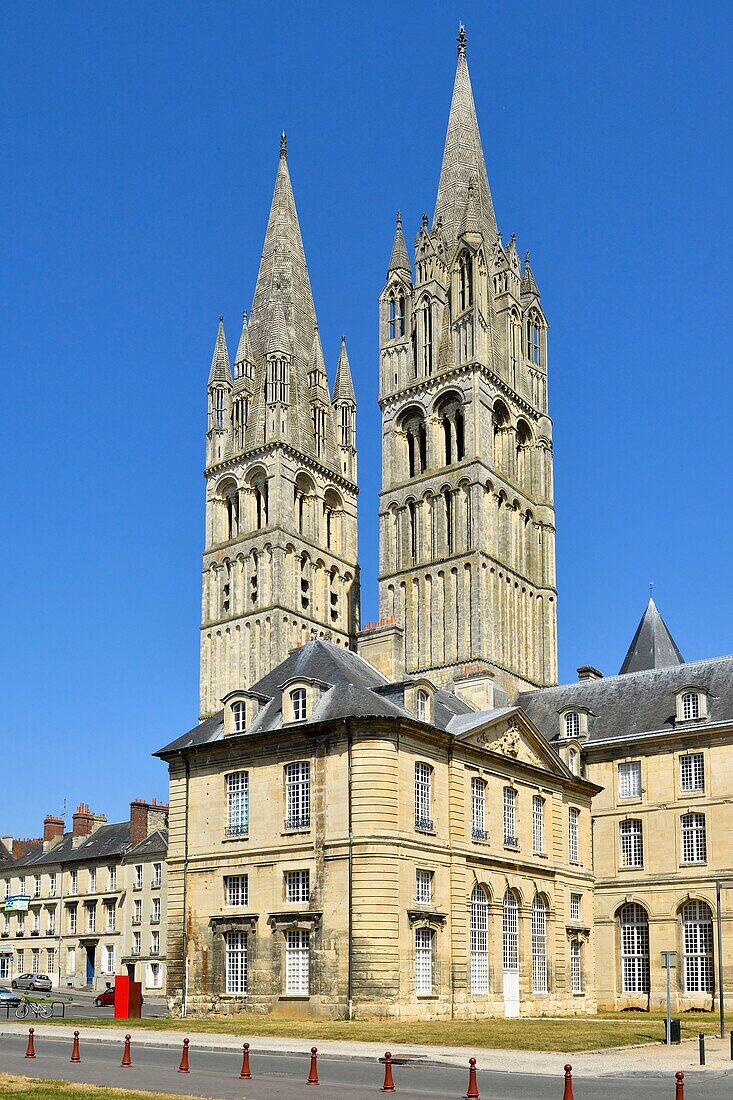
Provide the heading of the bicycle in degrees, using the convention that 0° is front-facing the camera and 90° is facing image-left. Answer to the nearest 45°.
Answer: approximately 90°
